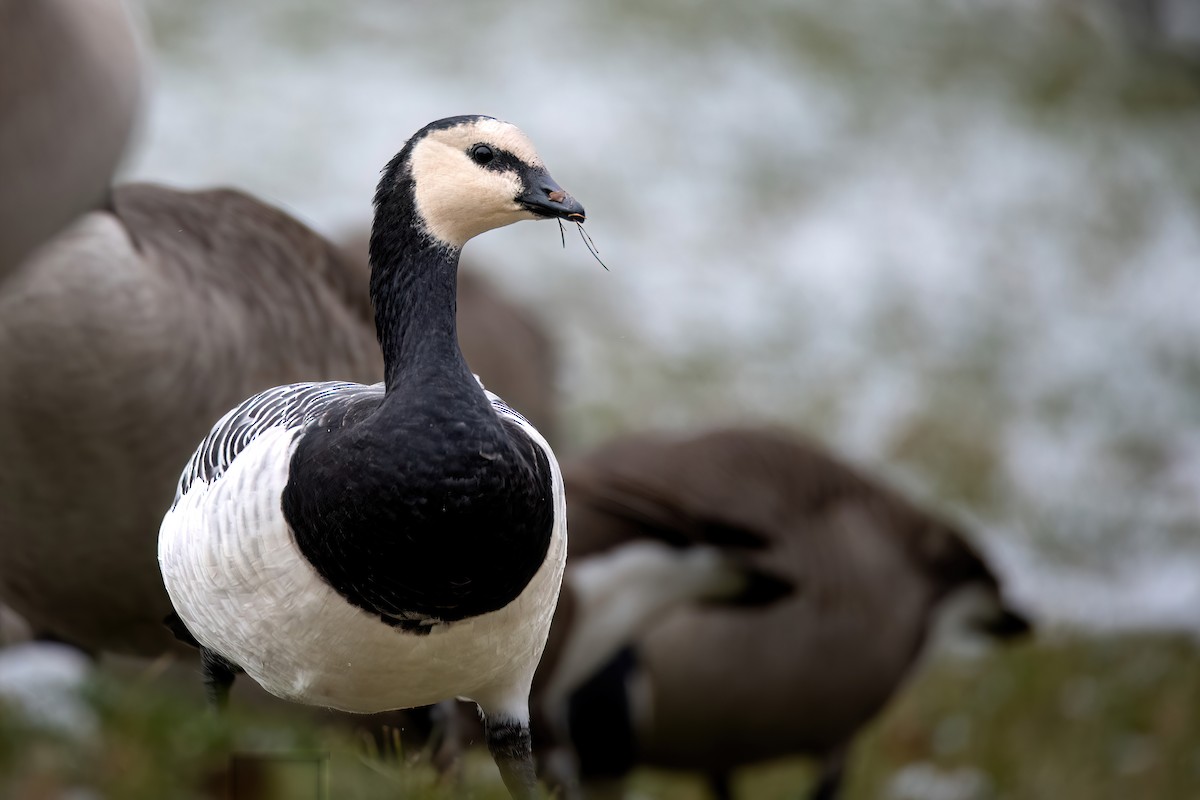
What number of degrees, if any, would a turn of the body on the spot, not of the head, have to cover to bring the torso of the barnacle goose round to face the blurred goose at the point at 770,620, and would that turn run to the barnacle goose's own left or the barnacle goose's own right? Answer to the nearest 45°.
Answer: approximately 90° to the barnacle goose's own left

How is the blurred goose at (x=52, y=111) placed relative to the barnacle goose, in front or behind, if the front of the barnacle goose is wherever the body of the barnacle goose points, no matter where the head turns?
behind

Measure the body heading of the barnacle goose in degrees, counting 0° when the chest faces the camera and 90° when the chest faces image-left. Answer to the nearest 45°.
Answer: approximately 315°

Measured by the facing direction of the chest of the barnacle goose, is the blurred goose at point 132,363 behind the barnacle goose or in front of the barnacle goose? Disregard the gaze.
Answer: behind

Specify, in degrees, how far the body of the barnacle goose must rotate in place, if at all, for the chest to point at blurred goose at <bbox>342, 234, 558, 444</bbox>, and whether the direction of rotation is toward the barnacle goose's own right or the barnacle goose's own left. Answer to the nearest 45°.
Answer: approximately 135° to the barnacle goose's own left
